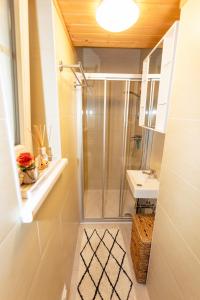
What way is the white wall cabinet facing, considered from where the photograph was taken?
facing to the left of the viewer

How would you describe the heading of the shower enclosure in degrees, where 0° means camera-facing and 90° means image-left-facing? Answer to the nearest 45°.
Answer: approximately 0°

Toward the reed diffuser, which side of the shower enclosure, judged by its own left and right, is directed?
front

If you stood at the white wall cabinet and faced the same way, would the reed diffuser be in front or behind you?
in front

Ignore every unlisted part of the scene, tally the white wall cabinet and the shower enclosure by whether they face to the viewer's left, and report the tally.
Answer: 1

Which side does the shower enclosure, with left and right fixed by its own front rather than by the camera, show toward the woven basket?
front

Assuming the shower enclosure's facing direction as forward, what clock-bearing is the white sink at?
The white sink is roughly at 11 o'clock from the shower enclosure.

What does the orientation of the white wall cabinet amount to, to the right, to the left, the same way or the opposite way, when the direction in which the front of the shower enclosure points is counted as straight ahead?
to the right
